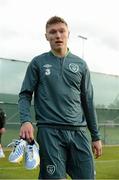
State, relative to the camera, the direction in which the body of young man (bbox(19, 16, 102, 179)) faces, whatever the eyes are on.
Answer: toward the camera

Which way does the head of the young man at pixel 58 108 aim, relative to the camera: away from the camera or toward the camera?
toward the camera
